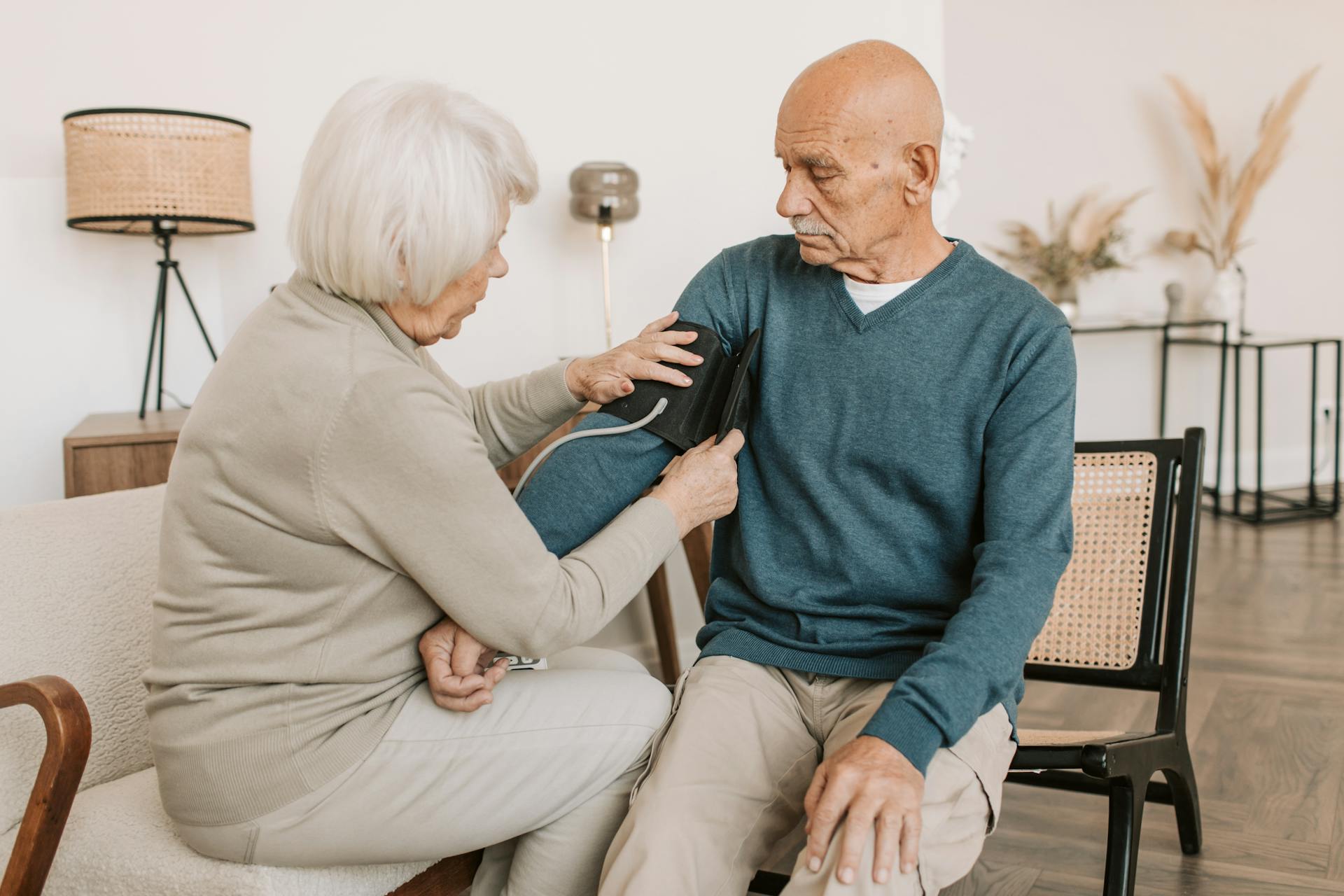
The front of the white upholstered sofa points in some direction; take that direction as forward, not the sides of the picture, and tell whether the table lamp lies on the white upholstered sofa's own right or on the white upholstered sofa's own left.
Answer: on the white upholstered sofa's own left

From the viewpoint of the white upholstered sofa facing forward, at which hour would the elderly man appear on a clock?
The elderly man is roughly at 11 o'clock from the white upholstered sofa.

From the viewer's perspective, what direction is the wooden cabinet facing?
toward the camera

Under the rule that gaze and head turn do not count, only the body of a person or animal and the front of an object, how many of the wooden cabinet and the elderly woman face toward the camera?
1

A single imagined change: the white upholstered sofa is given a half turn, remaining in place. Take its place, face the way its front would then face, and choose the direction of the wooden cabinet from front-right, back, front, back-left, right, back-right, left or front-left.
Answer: front-right

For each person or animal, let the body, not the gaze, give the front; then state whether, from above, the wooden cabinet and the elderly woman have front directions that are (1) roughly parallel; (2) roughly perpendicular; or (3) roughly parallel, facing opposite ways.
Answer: roughly perpendicular

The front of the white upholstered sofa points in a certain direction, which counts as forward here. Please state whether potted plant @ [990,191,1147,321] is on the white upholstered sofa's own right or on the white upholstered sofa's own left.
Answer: on the white upholstered sofa's own left

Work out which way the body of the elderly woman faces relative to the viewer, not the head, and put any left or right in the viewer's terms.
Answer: facing to the right of the viewer

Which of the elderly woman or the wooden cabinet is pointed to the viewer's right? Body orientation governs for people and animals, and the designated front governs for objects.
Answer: the elderly woman

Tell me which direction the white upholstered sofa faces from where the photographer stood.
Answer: facing the viewer and to the right of the viewer

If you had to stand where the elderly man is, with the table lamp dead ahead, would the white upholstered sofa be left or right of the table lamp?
left

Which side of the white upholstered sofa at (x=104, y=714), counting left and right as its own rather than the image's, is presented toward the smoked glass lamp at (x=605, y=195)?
left

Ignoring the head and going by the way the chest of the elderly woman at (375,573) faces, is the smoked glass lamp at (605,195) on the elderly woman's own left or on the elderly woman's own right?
on the elderly woman's own left

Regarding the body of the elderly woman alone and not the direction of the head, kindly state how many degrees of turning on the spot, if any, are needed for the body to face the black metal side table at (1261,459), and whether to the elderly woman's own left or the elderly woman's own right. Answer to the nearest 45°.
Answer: approximately 45° to the elderly woman's own left
